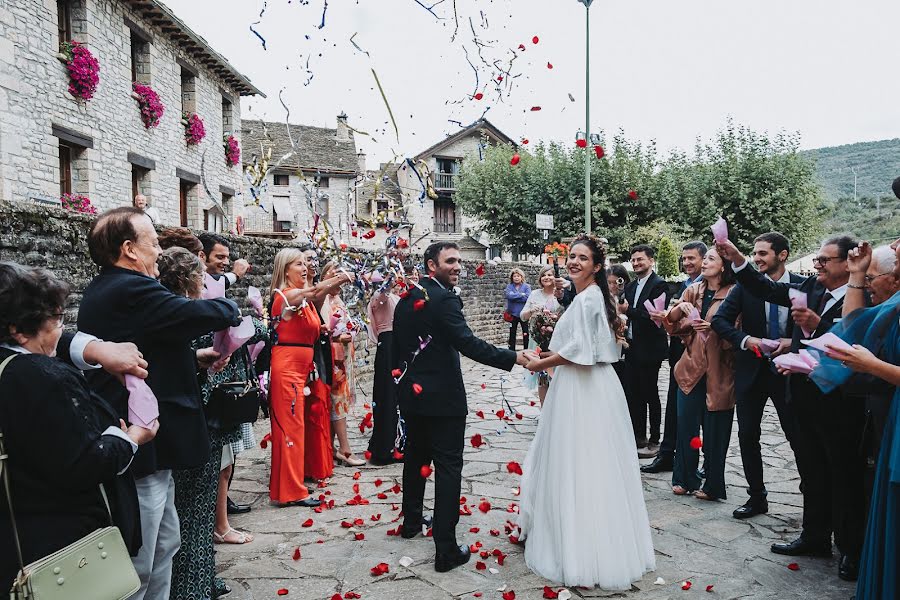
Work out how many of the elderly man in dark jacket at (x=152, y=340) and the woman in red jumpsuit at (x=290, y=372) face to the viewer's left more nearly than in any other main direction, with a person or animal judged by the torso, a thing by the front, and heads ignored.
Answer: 0

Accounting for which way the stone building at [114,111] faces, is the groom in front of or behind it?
in front

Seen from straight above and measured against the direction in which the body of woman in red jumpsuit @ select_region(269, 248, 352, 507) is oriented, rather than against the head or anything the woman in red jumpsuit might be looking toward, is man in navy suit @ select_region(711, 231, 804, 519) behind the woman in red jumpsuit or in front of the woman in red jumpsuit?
in front

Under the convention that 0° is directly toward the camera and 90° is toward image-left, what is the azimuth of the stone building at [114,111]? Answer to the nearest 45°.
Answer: approximately 315°

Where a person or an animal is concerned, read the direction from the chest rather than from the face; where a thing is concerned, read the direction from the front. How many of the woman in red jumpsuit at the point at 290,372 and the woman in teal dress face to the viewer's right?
1

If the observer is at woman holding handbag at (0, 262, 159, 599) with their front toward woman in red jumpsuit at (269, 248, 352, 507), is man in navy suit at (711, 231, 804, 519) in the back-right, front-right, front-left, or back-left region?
front-right

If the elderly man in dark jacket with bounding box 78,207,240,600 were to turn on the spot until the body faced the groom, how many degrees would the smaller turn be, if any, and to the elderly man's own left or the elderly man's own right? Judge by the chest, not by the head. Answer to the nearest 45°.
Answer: approximately 45° to the elderly man's own left

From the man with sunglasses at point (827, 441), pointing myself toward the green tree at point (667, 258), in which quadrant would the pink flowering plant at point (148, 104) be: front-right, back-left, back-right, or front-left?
front-left

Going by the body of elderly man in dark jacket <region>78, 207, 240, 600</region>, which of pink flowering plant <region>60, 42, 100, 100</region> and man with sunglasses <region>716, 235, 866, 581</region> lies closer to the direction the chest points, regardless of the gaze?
the man with sunglasses

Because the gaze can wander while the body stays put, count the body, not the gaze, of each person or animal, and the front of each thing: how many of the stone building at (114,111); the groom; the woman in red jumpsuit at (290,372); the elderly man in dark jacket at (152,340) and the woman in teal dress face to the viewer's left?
1

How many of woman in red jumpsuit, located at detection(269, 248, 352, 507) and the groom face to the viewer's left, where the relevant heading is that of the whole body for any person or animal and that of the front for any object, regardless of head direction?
0

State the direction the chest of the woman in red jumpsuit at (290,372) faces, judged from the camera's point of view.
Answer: to the viewer's right

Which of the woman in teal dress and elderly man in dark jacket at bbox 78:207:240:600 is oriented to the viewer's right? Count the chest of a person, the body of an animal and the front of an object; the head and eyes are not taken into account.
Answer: the elderly man in dark jacket

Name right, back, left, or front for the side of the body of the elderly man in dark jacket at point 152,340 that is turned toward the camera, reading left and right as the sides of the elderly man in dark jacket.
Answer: right

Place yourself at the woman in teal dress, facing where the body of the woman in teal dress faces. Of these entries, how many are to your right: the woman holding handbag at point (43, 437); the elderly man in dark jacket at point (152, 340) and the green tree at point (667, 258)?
1

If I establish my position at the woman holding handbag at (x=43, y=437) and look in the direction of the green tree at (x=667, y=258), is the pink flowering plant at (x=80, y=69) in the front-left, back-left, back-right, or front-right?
front-left

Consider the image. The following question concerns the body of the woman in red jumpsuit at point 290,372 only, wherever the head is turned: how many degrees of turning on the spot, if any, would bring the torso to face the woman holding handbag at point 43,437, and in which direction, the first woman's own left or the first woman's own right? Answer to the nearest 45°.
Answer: approximately 90° to the first woman's own right

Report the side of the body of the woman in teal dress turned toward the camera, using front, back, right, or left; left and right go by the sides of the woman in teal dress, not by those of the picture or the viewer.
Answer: left

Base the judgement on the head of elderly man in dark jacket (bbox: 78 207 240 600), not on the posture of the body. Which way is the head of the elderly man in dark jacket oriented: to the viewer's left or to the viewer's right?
to the viewer's right
